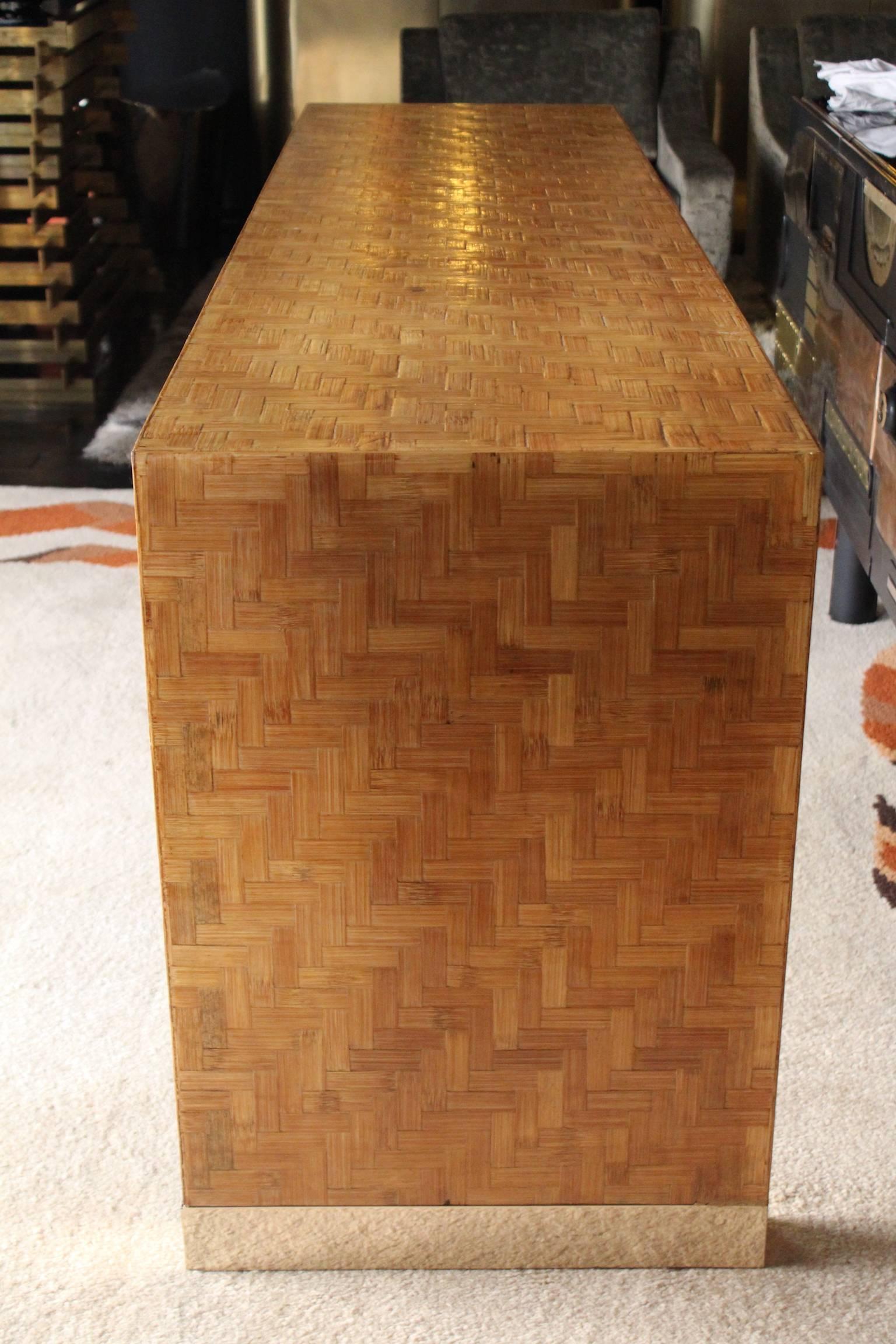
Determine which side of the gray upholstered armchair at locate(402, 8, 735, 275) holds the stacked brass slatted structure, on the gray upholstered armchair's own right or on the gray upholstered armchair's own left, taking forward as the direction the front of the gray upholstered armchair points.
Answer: on the gray upholstered armchair's own right

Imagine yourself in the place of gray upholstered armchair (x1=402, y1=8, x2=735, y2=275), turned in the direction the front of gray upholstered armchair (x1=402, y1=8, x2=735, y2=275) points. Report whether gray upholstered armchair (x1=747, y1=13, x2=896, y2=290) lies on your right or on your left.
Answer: on your left

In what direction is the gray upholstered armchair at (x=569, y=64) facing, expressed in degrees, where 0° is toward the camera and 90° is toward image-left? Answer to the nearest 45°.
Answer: approximately 0°

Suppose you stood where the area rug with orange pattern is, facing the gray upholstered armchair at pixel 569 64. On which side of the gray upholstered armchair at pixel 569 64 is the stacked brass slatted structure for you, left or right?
left

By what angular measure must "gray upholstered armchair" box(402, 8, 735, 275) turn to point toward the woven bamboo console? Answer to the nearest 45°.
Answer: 0° — it already faces it
